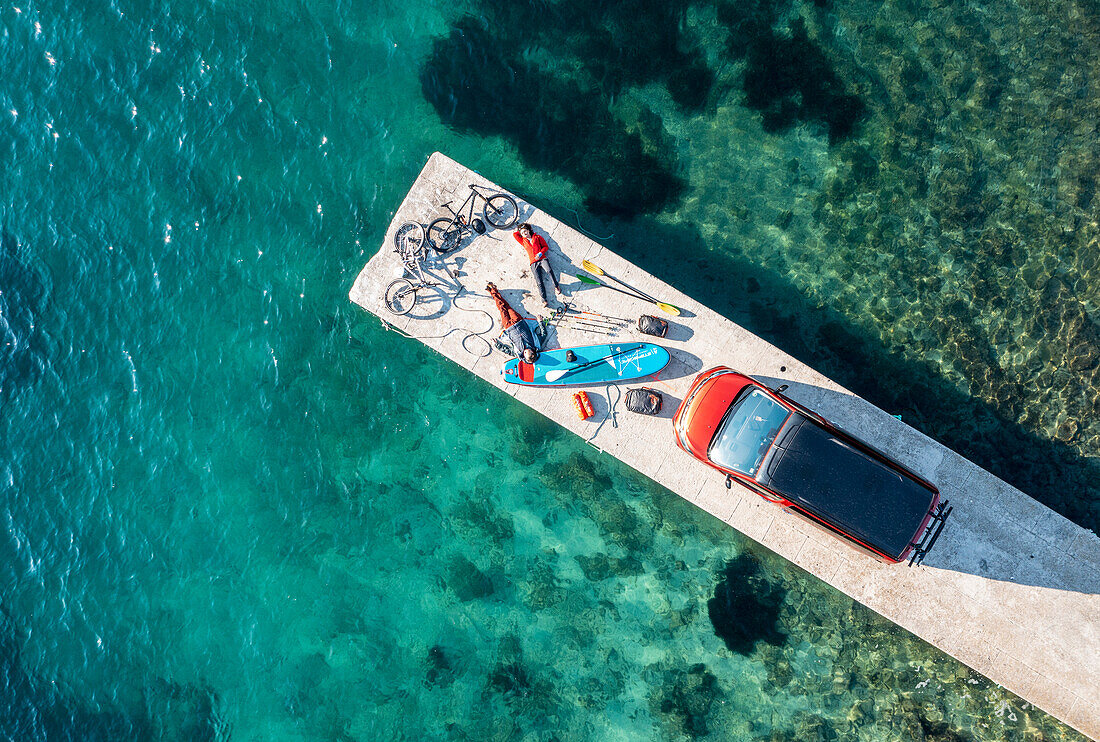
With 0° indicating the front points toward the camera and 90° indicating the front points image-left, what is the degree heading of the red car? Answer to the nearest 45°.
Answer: approximately 135°
